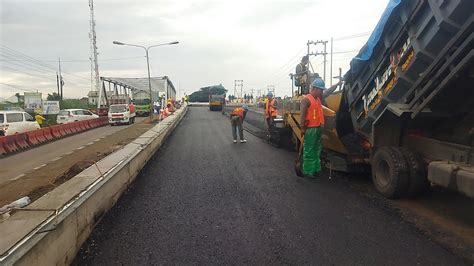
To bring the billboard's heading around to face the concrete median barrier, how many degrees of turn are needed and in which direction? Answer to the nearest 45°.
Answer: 0° — it already faces it

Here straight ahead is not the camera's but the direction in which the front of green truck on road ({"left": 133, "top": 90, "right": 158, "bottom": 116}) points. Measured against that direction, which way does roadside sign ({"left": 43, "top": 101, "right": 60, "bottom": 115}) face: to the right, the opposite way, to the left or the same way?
the same way

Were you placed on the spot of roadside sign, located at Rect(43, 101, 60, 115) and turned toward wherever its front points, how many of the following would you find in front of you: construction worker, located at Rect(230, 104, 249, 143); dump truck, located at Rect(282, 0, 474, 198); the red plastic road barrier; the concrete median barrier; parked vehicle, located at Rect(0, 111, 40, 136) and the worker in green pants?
6

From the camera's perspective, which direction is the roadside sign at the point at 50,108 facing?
toward the camera

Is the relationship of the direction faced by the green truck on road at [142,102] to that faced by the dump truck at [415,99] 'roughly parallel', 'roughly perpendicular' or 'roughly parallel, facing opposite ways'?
roughly parallel

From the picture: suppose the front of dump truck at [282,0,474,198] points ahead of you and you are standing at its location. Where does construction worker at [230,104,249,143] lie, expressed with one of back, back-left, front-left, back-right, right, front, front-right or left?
back

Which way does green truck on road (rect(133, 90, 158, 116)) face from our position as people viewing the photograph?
facing the viewer

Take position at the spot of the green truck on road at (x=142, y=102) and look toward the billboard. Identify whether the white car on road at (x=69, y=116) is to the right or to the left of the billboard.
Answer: left

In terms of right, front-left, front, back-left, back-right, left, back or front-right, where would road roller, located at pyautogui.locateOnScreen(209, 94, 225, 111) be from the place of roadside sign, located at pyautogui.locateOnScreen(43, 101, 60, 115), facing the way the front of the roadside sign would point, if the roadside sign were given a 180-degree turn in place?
right

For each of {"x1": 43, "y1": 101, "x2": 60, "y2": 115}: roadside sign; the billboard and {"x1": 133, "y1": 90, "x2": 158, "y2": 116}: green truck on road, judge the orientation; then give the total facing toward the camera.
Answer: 3

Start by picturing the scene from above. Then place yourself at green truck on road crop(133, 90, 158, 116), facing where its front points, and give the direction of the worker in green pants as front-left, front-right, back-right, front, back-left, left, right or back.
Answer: front

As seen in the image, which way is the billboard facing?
toward the camera

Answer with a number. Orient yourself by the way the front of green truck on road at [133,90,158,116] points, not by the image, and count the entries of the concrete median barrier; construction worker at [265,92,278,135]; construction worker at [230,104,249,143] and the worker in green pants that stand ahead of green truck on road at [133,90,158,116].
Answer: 4
